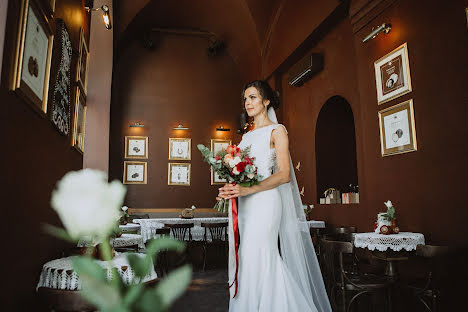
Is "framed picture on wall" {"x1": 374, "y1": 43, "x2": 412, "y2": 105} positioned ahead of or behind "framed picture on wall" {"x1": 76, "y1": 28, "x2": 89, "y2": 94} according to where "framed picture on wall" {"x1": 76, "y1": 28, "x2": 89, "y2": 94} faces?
ahead

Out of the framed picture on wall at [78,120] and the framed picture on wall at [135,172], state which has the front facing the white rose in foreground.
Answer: the framed picture on wall at [135,172]

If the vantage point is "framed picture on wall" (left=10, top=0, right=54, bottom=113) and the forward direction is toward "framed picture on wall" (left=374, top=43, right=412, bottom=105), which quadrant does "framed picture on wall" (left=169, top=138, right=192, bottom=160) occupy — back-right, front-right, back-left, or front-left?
front-left

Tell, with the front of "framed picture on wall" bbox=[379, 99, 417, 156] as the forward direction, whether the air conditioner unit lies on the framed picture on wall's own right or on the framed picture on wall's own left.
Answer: on the framed picture on wall's own right

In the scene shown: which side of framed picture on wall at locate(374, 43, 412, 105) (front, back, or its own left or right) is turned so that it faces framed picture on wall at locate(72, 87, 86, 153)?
front

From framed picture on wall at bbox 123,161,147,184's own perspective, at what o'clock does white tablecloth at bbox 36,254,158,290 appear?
The white tablecloth is roughly at 12 o'clock from the framed picture on wall.

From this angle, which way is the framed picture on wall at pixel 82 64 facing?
to the viewer's right

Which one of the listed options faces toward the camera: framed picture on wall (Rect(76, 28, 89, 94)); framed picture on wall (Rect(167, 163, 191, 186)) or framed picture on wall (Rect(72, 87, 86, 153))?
framed picture on wall (Rect(167, 163, 191, 186))

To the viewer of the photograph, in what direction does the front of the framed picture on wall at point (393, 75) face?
facing the viewer and to the left of the viewer

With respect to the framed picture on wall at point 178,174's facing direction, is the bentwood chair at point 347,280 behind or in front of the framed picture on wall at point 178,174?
in front

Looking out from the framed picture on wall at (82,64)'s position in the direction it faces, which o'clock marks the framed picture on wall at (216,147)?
the framed picture on wall at (216,147) is roughly at 10 o'clock from the framed picture on wall at (82,64).

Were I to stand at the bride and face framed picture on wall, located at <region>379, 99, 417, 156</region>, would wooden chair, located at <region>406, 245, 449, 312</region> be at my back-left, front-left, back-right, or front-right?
front-right

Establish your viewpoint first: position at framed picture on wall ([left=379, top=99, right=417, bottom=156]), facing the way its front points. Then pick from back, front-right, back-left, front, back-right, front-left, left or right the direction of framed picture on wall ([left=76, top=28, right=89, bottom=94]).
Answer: front

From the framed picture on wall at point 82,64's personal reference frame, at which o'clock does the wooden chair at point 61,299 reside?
The wooden chair is roughly at 3 o'clock from the framed picture on wall.

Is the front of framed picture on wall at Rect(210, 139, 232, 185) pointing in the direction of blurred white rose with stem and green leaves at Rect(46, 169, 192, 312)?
yes

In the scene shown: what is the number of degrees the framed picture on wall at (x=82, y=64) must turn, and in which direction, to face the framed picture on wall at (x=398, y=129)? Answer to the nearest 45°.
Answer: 0° — it already faces it

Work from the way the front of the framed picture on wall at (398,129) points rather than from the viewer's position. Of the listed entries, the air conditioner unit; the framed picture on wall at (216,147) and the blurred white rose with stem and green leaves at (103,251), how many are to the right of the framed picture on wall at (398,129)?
2

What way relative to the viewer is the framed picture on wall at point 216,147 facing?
toward the camera
